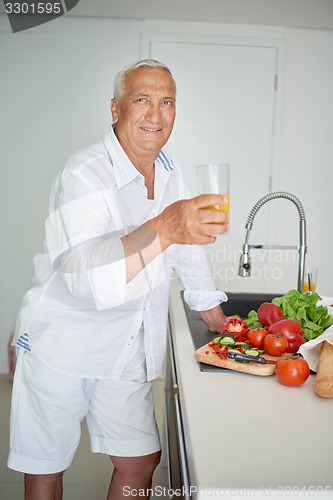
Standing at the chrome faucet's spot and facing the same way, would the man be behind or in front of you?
in front

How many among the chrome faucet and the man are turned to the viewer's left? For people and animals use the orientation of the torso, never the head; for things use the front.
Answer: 1

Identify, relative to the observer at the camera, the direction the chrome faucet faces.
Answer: facing to the left of the viewer

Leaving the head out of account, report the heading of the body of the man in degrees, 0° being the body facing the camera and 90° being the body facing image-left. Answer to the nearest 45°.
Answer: approximately 315°

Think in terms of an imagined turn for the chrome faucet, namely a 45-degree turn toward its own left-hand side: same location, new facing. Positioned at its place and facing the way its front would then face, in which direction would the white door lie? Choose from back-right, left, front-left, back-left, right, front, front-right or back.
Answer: back-right

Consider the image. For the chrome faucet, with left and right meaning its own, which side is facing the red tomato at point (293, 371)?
left

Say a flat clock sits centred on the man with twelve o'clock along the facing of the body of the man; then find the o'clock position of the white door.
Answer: The white door is roughly at 8 o'clock from the man.

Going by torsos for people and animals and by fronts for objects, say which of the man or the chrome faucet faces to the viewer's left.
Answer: the chrome faucet
